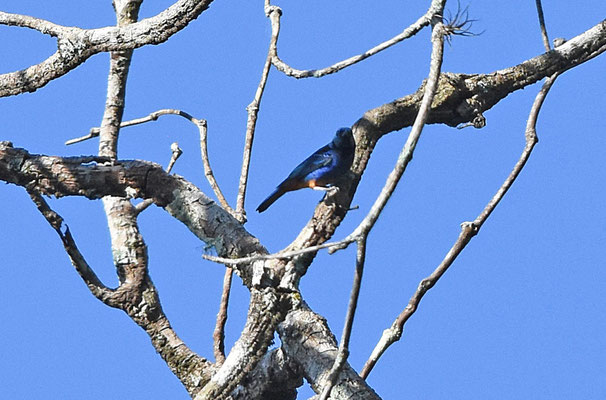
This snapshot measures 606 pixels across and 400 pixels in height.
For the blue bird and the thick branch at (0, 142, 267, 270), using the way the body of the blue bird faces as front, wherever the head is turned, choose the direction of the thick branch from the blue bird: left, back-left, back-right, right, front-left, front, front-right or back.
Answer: back-right

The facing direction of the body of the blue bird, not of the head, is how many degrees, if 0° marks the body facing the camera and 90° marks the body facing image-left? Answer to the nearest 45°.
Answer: approximately 270°

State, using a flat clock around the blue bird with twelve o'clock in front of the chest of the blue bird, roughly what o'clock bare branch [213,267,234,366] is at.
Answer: The bare branch is roughly at 6 o'clock from the blue bird.
